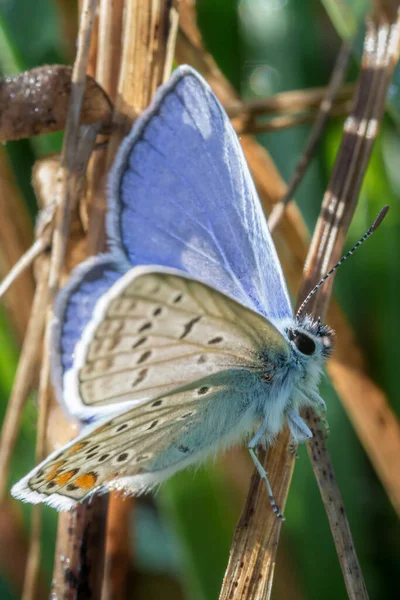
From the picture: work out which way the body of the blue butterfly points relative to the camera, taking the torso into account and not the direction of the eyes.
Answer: to the viewer's right
